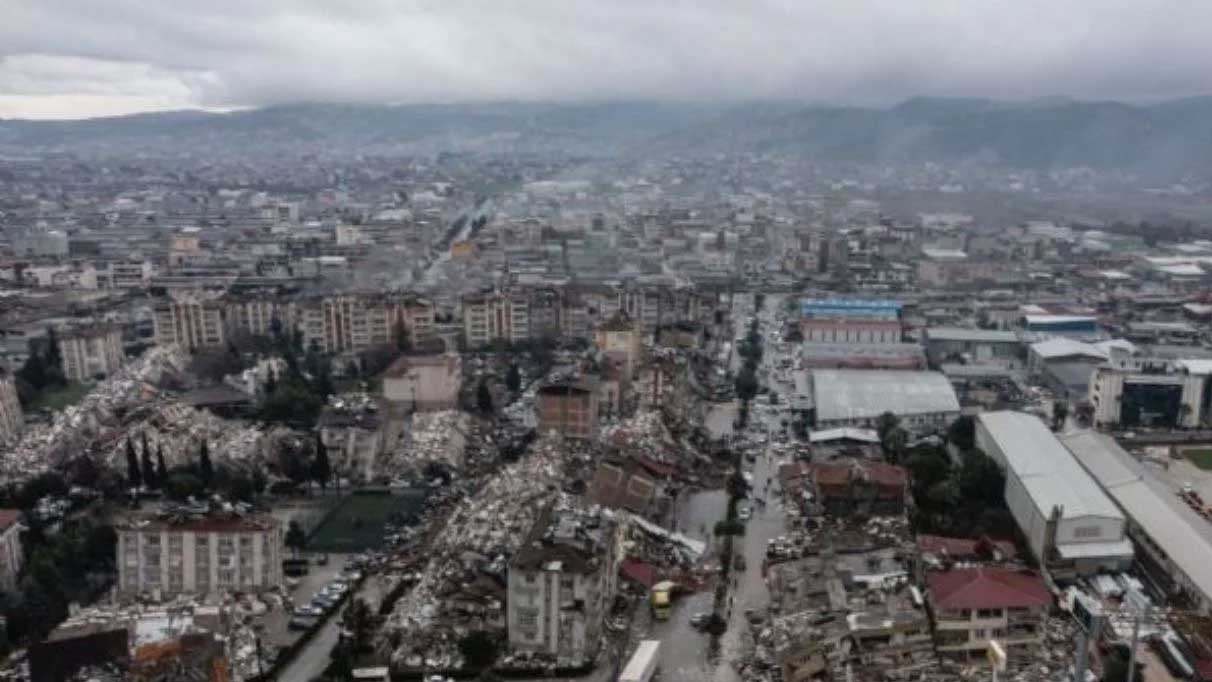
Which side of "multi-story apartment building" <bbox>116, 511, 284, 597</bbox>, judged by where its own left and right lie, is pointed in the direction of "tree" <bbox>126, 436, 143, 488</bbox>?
back

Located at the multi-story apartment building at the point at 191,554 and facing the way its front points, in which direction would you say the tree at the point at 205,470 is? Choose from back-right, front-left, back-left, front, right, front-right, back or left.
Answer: back

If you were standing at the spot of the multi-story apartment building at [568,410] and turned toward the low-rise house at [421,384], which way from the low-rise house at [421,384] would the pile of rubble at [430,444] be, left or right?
left

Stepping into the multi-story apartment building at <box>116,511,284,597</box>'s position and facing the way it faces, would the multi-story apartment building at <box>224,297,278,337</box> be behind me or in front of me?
behind

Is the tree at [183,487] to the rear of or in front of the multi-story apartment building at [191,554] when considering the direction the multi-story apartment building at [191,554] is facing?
to the rear

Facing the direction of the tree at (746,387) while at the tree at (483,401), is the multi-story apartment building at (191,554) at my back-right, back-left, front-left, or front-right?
back-right

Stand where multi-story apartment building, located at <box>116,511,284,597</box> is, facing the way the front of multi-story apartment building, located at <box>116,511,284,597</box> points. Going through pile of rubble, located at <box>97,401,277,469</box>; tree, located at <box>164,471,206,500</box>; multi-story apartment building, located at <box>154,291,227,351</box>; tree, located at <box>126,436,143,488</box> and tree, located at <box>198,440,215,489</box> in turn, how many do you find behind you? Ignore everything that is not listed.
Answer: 5

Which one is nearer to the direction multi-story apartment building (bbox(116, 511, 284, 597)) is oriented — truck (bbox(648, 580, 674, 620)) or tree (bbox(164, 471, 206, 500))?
the truck

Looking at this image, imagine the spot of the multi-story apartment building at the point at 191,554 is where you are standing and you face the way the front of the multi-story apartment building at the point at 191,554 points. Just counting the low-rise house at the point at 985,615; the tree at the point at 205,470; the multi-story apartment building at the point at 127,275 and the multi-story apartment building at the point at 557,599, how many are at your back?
2

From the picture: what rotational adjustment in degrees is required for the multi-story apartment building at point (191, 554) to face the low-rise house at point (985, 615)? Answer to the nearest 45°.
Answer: approximately 45° to its left

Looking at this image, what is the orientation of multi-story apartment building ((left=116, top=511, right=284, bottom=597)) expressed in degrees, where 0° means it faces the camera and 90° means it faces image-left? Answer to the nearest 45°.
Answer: approximately 0°

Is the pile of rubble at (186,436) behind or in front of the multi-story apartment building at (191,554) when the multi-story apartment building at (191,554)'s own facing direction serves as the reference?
behind

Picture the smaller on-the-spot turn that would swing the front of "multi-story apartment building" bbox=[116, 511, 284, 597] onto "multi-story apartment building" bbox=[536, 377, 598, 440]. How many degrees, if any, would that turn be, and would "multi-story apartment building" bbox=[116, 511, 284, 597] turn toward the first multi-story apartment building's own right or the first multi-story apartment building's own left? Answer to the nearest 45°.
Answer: approximately 135° to the first multi-story apartment building's own left

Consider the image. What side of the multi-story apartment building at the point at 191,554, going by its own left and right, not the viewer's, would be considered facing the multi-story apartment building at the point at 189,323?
back

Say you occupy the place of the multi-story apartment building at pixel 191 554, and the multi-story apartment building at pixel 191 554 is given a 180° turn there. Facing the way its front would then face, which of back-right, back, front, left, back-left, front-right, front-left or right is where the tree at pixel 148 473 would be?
front

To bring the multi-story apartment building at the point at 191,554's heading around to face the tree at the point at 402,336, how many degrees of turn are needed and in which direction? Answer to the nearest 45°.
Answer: approximately 135° to its left

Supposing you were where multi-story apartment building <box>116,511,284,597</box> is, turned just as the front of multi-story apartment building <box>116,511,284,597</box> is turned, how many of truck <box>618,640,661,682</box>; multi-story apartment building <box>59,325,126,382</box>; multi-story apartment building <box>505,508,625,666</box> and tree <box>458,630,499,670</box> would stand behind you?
1

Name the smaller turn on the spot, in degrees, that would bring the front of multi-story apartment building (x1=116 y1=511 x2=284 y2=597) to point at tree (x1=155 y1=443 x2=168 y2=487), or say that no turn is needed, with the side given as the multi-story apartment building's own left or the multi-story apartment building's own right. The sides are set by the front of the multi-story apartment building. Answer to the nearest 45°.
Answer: approximately 180°

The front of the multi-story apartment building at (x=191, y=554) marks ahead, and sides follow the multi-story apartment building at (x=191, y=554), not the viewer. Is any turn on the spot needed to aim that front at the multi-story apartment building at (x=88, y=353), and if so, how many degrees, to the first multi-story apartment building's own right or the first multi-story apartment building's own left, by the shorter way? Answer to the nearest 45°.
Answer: approximately 180°
